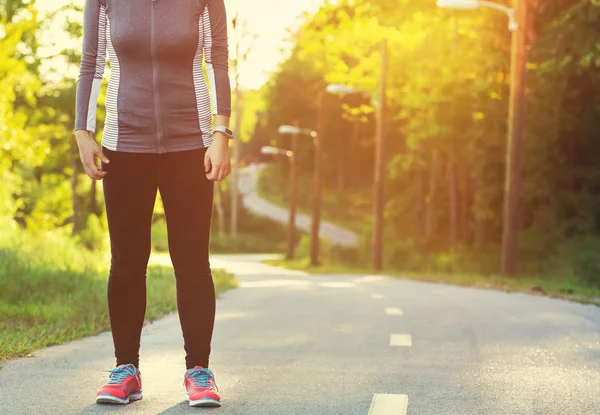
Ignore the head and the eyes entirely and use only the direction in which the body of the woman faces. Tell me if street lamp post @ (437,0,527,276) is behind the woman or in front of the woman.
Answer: behind

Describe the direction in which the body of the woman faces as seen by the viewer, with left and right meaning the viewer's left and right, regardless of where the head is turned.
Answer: facing the viewer
